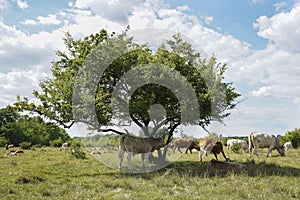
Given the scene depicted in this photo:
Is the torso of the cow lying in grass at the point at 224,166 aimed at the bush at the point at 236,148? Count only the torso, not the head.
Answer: no

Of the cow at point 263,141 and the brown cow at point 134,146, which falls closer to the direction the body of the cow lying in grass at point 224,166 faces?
the brown cow

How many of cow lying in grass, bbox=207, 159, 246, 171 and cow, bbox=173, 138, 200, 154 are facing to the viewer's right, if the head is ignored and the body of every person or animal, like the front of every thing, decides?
1

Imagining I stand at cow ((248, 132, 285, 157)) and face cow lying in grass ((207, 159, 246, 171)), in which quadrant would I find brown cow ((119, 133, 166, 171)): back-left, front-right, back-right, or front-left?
front-right

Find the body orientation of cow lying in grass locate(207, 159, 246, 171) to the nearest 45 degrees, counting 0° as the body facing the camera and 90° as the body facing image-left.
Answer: approximately 90°

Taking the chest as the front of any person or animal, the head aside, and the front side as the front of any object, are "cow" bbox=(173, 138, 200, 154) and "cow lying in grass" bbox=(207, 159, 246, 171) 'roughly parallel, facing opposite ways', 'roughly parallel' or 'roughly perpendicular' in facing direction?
roughly parallel, facing opposite ways

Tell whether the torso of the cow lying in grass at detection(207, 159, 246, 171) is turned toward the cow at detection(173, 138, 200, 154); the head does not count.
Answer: no

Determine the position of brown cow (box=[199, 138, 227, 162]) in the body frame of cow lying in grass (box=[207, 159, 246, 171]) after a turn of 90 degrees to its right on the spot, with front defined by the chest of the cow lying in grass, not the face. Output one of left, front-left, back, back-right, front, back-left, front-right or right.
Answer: front
